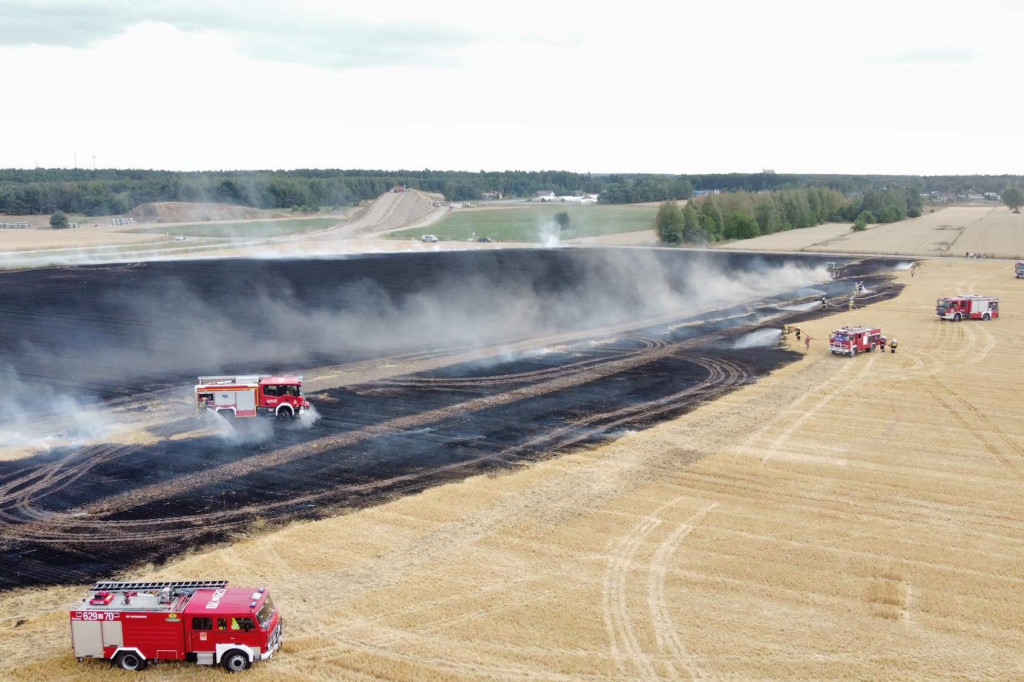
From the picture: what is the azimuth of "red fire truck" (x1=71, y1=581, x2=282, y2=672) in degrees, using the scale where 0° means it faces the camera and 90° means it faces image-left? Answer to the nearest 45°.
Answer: approximately 270°

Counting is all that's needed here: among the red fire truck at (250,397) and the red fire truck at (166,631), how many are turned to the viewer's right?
2

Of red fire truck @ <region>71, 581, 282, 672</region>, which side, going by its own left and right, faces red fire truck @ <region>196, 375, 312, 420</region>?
left

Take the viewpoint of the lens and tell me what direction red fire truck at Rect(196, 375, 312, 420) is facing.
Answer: facing to the right of the viewer

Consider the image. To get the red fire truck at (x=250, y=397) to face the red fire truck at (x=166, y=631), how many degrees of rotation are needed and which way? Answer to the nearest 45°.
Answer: approximately 90° to its right
